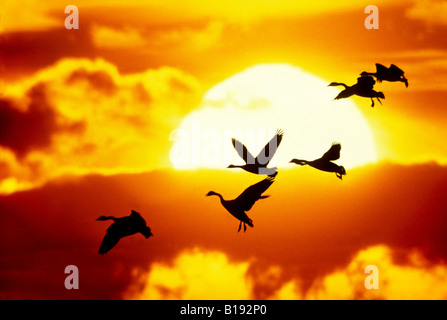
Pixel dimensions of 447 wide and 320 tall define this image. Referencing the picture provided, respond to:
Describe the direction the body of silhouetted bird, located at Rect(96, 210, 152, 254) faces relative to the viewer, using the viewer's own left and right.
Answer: facing to the left of the viewer

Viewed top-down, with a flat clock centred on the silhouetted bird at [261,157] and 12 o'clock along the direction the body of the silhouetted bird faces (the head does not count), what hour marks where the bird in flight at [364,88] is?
The bird in flight is roughly at 6 o'clock from the silhouetted bird.

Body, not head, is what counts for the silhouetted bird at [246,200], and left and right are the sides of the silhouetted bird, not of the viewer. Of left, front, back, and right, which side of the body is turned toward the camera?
left

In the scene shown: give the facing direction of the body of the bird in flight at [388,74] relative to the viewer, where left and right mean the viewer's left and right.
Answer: facing to the left of the viewer

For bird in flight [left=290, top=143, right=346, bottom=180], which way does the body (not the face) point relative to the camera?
to the viewer's left

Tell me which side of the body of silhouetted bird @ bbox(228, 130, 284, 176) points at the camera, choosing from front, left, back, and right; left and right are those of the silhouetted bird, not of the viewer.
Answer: left

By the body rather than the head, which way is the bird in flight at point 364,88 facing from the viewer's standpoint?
to the viewer's left
